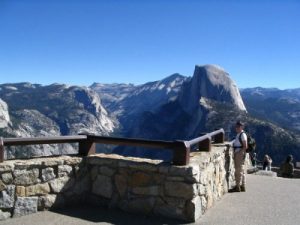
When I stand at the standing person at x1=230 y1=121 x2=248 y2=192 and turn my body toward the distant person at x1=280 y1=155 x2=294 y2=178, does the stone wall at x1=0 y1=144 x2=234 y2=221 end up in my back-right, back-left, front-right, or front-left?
back-left

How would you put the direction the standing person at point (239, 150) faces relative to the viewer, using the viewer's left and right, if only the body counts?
facing to the left of the viewer

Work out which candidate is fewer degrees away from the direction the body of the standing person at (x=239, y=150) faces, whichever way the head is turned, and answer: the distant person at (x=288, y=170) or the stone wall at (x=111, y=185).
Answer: the stone wall

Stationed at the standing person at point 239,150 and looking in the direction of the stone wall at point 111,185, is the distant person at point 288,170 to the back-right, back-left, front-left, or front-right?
back-right
